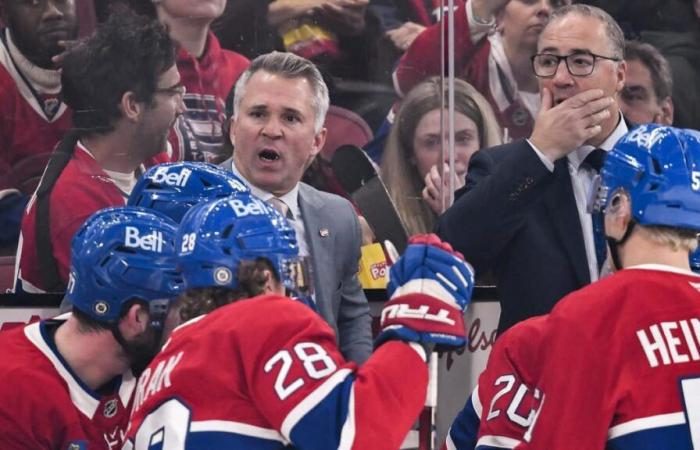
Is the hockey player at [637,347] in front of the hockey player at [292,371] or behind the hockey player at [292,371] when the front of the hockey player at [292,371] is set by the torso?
in front

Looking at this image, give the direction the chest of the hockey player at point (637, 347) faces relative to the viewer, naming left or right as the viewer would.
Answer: facing away from the viewer and to the left of the viewer

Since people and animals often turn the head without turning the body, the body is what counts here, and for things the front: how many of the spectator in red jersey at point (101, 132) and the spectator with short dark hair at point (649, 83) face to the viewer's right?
1

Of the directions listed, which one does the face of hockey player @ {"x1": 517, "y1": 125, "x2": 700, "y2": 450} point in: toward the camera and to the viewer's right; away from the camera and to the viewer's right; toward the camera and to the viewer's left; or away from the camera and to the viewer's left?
away from the camera and to the viewer's left

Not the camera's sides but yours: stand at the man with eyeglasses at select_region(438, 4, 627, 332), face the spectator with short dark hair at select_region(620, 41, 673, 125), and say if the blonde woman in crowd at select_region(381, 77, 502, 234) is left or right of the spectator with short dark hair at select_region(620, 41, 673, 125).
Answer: left

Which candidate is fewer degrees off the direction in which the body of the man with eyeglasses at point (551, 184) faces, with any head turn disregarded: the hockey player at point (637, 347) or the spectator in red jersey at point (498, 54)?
the hockey player

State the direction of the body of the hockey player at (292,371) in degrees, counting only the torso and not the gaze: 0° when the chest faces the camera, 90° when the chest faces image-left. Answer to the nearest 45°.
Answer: approximately 225°

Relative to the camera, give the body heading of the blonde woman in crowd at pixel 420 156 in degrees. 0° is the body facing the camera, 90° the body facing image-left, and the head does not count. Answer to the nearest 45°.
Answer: approximately 315°

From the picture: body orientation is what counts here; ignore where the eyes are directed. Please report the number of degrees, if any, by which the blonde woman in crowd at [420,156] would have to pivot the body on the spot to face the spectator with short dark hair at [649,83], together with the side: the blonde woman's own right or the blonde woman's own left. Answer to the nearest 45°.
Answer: approximately 90° to the blonde woman's own left

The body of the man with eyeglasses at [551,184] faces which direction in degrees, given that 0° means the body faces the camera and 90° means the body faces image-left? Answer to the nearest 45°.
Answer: approximately 45°

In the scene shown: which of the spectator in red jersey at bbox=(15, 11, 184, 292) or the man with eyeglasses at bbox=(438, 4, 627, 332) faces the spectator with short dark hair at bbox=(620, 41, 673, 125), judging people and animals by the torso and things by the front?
the spectator in red jersey at bbox=(15, 11, 184, 292)

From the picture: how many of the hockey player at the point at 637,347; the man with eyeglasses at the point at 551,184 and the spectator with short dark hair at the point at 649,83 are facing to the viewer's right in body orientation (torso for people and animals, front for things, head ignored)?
0

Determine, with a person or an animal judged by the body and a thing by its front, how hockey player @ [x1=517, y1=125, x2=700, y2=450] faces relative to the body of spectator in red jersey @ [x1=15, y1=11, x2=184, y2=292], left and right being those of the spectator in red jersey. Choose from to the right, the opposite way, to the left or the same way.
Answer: to the left

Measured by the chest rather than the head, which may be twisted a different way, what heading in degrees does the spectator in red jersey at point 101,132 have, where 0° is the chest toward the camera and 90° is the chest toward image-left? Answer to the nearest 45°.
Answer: approximately 270°

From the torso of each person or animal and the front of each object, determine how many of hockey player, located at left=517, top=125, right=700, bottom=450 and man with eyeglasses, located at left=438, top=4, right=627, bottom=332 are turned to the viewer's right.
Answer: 0
